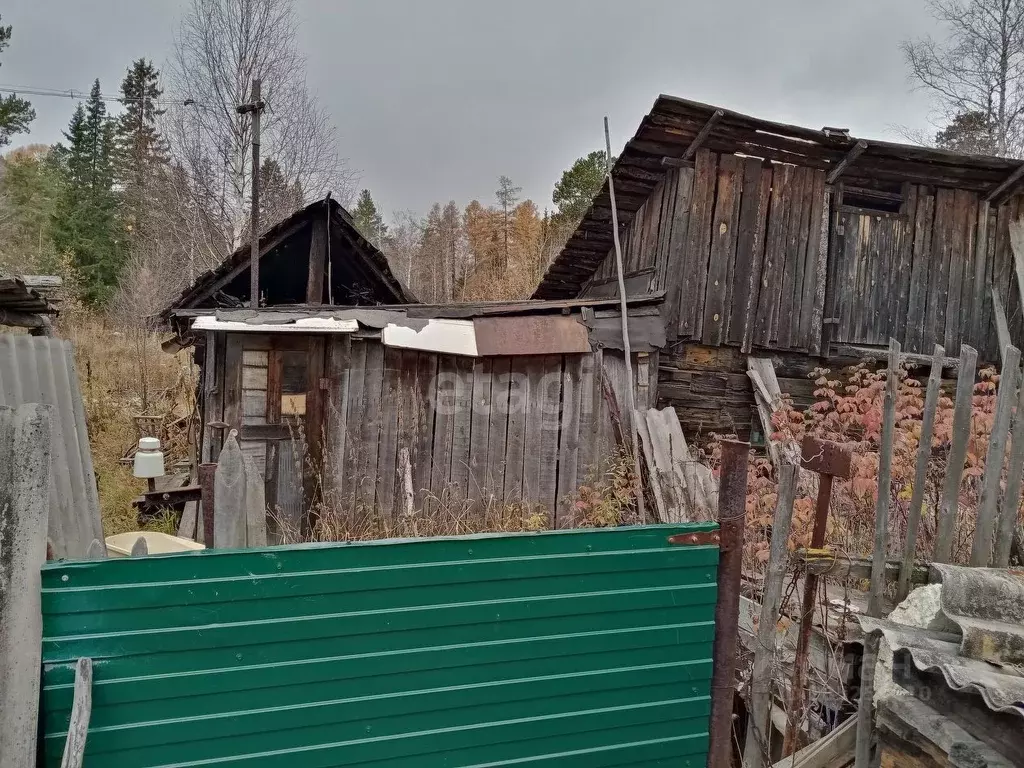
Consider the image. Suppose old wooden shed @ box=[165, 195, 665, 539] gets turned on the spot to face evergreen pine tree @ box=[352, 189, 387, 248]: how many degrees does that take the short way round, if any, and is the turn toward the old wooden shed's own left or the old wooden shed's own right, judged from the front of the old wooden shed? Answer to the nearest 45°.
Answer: approximately 180°

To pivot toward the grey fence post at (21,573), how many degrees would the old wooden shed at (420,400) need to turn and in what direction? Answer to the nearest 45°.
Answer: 0° — it already faces it

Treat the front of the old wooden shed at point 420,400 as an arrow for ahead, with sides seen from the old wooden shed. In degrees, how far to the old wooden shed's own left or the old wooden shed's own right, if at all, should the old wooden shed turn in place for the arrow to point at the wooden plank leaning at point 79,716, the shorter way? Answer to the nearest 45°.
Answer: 0° — it already faces it

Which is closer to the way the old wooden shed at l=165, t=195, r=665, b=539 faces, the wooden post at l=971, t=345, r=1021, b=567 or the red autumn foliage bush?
the wooden post

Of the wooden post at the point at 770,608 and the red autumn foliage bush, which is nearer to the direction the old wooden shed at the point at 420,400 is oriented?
the wooden post

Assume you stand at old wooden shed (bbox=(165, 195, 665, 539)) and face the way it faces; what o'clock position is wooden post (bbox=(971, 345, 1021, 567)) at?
The wooden post is roughly at 11 o'clock from the old wooden shed.

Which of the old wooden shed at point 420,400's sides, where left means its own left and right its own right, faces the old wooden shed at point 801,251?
left

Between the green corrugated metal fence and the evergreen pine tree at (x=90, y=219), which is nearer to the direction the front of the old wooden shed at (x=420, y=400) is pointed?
the green corrugated metal fence

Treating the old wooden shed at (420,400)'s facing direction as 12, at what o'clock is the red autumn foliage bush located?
The red autumn foliage bush is roughly at 10 o'clock from the old wooden shed.

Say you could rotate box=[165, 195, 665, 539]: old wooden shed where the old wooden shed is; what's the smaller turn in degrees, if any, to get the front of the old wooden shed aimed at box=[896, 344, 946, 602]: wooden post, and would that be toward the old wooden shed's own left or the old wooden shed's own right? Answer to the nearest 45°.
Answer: approximately 45° to the old wooden shed's own left

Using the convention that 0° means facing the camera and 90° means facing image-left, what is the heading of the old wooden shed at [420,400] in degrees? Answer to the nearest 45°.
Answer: approximately 0°
